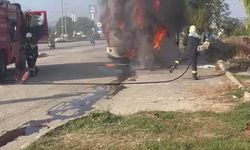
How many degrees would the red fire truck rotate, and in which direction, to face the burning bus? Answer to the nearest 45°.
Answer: approximately 45° to its right

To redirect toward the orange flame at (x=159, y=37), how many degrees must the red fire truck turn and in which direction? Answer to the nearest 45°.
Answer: approximately 45° to its right

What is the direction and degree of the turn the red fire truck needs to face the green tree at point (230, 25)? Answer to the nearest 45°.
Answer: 0° — it already faces it

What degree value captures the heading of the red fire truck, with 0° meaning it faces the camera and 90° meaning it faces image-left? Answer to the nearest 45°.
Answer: approximately 225°
